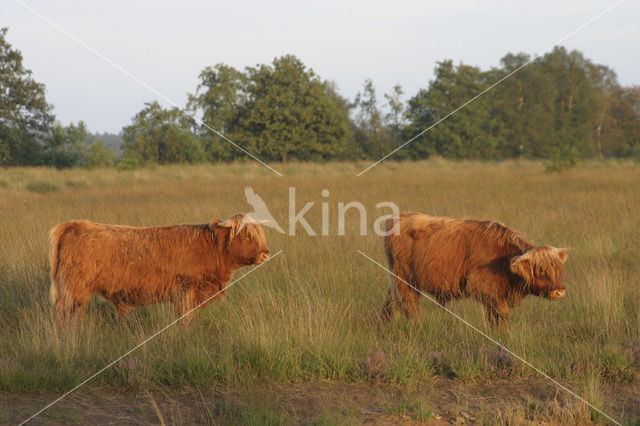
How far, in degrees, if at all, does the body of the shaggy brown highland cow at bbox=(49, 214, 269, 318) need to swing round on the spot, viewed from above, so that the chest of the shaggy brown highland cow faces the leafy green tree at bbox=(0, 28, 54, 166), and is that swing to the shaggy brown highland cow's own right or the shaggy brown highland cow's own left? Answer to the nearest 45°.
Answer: approximately 90° to the shaggy brown highland cow's own left

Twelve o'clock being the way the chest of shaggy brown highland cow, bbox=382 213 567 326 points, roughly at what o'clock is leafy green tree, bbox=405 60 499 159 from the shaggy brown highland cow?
The leafy green tree is roughly at 9 o'clock from the shaggy brown highland cow.

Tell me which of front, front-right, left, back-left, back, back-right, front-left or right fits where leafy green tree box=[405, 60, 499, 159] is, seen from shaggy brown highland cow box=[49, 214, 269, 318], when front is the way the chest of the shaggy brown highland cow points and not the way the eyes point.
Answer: front-left

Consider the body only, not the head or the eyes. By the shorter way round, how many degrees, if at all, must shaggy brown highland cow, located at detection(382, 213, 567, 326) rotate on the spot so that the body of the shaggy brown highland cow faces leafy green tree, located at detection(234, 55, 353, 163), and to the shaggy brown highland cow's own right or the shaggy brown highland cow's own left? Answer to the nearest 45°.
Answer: approximately 90° to the shaggy brown highland cow's own left

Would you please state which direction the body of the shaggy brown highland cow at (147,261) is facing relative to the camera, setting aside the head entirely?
to the viewer's right

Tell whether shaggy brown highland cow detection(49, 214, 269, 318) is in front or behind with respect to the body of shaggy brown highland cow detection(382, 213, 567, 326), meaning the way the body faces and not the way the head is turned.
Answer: behind

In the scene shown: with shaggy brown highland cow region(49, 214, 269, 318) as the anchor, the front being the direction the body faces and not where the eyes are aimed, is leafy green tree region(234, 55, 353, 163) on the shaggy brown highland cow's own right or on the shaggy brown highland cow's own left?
on the shaggy brown highland cow's own left

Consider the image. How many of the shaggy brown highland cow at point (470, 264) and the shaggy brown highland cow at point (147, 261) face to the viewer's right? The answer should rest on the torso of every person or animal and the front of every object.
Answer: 2

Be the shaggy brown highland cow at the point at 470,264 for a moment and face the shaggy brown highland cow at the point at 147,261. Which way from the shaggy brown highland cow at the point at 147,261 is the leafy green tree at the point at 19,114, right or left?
right

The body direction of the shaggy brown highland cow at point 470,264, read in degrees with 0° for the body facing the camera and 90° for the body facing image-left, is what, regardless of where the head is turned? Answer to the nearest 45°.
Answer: approximately 270°
